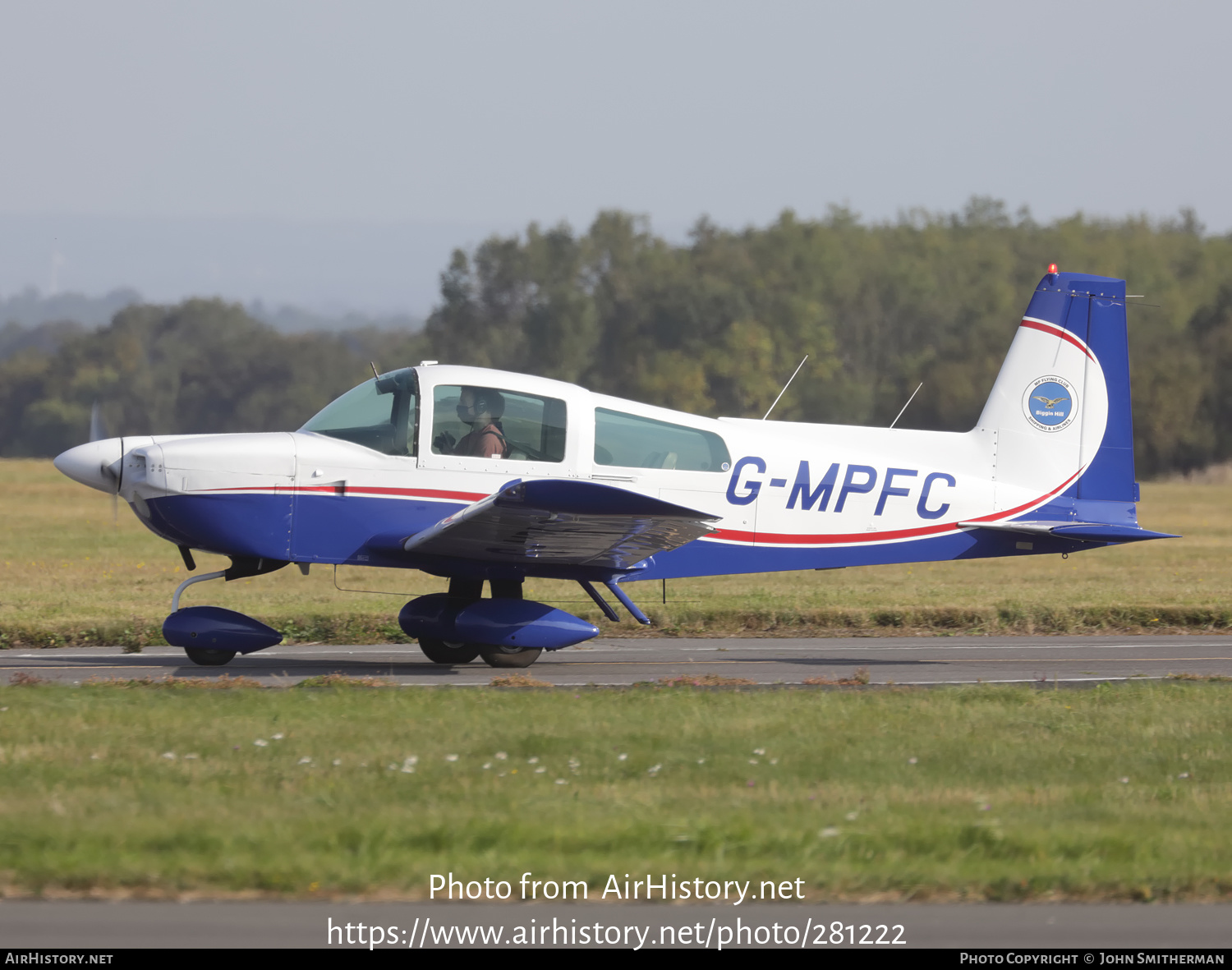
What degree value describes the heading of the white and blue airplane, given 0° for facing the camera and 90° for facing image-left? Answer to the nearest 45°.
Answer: approximately 90°

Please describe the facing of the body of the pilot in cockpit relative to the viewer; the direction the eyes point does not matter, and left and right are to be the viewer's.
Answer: facing to the left of the viewer
